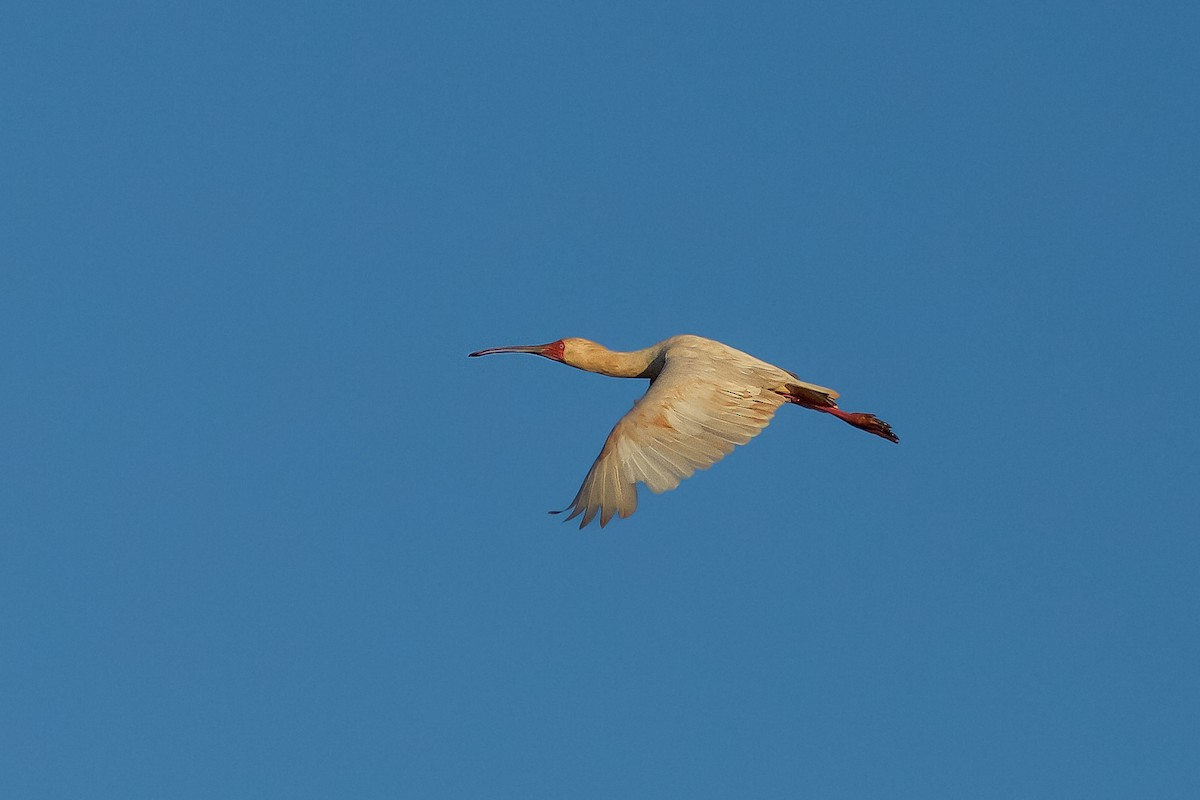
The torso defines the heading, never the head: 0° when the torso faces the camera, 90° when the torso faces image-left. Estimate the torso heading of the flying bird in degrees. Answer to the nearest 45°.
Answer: approximately 90°
